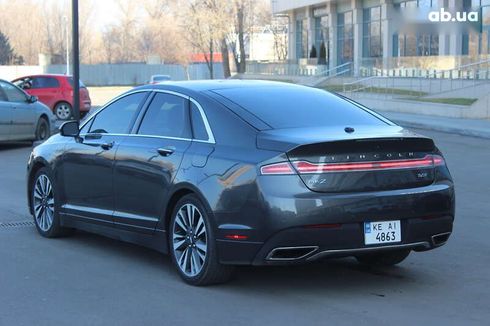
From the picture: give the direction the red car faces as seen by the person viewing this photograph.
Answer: facing away from the viewer and to the left of the viewer

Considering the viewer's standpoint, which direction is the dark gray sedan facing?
facing away from the viewer and to the left of the viewer

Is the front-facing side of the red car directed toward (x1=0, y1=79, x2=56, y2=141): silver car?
no

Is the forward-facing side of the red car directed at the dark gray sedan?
no

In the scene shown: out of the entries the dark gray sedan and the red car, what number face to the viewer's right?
0
